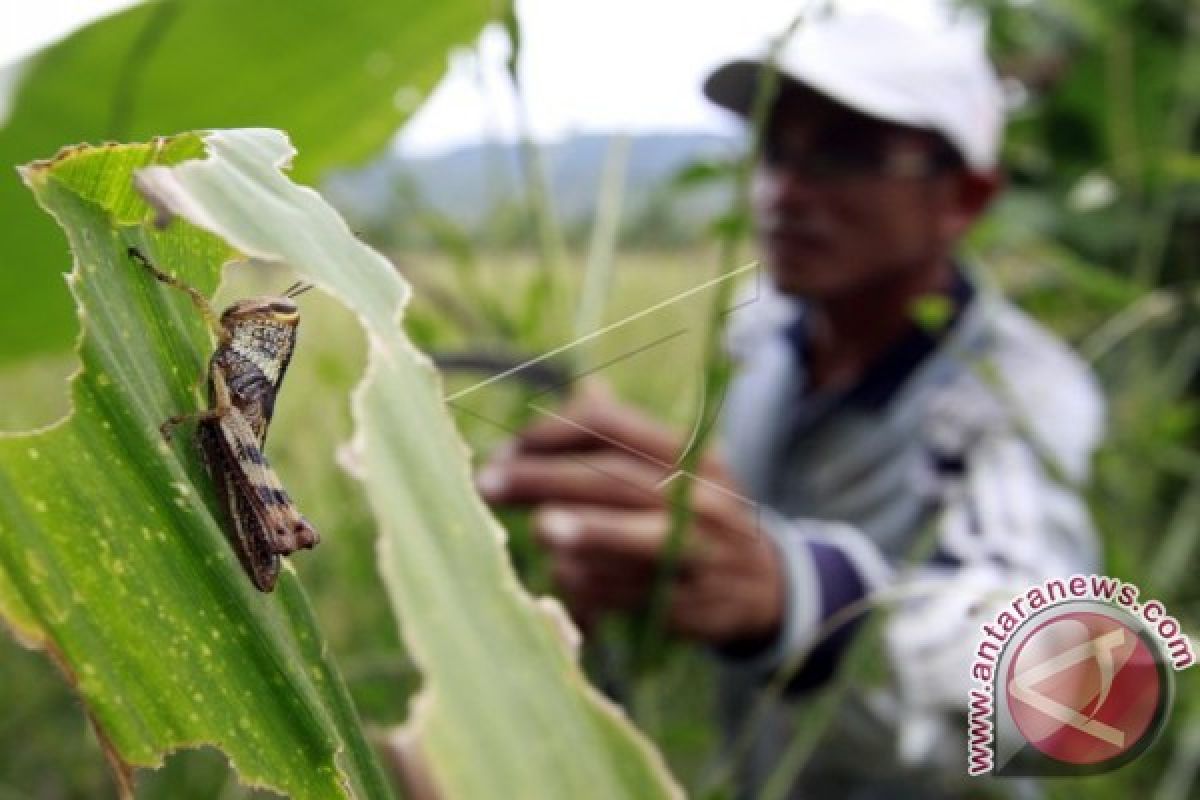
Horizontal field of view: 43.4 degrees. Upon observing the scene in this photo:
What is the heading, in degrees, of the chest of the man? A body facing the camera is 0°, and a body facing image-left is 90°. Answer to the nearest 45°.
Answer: approximately 45°

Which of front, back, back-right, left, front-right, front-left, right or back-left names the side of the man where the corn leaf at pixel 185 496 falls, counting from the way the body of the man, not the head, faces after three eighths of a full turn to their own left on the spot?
right

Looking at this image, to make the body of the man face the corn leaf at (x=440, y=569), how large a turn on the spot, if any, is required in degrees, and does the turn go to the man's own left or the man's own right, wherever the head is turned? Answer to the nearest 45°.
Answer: approximately 45° to the man's own left
